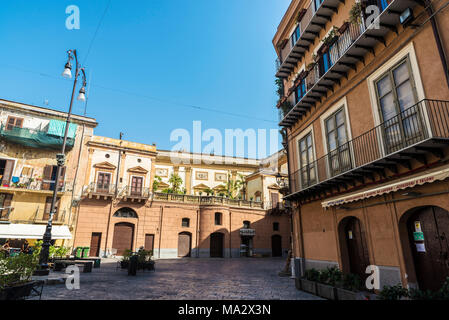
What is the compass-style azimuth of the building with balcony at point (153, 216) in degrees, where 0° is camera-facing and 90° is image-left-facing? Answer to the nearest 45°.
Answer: approximately 0°

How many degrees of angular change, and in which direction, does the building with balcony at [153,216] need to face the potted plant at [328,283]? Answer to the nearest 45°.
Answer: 0° — it already faces it

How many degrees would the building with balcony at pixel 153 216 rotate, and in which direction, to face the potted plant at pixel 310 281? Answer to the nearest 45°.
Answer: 0° — it already faces it

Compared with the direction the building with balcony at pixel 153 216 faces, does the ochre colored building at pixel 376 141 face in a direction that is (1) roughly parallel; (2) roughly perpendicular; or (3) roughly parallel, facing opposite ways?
roughly perpendicular

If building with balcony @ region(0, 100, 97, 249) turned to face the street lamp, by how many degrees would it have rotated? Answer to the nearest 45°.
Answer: approximately 45° to its right

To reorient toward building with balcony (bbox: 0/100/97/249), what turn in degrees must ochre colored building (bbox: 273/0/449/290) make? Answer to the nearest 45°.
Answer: approximately 45° to its right

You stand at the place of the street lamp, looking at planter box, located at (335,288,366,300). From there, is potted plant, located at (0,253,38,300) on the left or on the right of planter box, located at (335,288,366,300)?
right
